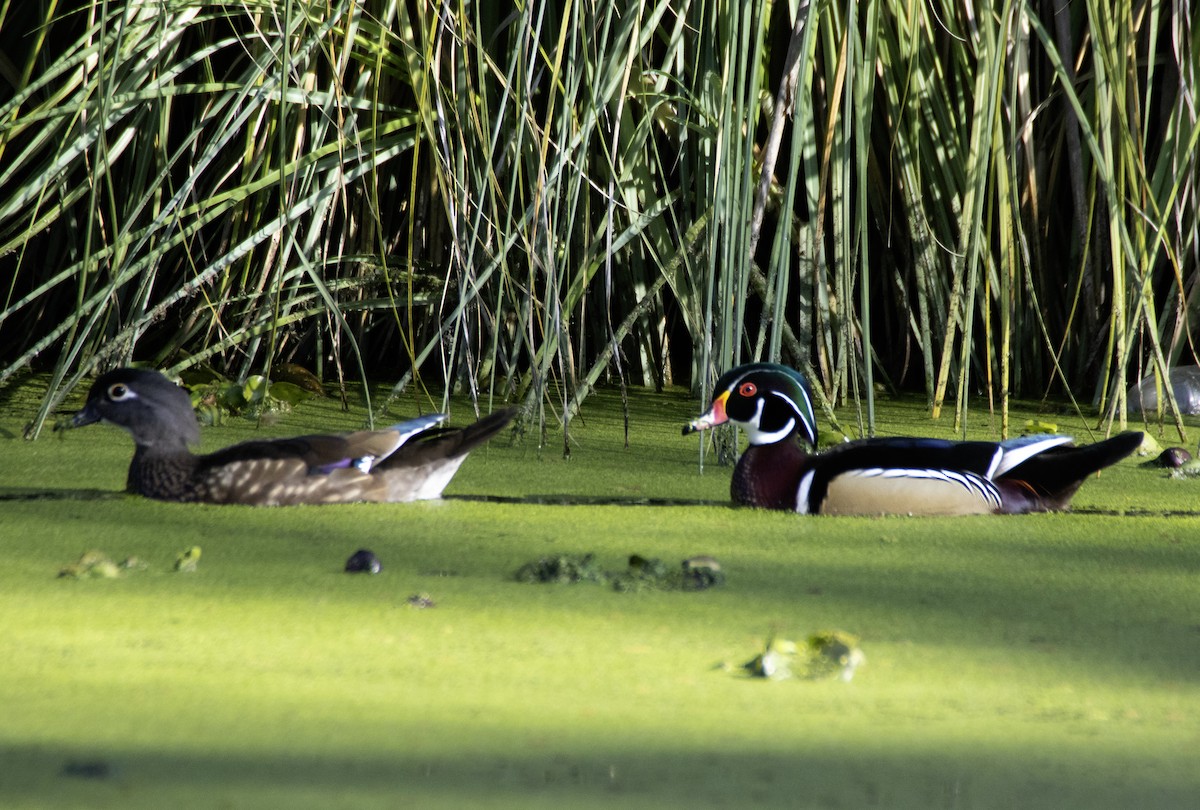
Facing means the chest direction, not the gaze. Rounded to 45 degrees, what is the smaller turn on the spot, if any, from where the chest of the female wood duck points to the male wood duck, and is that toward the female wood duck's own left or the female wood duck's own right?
approximately 180°

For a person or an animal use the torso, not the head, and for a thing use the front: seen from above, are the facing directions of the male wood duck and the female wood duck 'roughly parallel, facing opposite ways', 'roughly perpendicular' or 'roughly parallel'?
roughly parallel

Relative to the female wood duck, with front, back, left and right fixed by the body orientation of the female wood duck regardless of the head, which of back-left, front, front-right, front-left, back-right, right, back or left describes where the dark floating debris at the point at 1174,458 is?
back

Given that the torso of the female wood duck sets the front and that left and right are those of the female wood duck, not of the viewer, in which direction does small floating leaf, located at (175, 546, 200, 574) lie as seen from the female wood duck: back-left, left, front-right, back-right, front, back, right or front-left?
left

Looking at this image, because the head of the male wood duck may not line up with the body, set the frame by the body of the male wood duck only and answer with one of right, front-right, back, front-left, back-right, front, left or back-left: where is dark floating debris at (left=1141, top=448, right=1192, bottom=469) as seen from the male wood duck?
back-right

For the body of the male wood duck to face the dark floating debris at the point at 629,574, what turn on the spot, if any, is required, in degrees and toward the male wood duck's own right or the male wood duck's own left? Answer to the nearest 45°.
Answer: approximately 45° to the male wood duck's own left

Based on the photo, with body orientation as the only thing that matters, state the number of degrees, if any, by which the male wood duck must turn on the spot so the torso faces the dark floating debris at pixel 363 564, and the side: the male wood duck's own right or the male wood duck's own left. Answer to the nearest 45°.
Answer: approximately 45° to the male wood duck's own left

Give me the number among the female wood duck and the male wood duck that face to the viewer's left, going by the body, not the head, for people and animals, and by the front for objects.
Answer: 2

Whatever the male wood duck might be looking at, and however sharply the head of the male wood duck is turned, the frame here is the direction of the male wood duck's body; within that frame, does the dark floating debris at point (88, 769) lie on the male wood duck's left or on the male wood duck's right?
on the male wood duck's left

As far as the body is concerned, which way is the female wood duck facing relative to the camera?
to the viewer's left

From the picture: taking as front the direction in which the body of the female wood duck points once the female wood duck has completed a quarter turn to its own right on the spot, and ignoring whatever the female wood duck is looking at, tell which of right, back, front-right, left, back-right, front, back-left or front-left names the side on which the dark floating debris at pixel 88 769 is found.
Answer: back

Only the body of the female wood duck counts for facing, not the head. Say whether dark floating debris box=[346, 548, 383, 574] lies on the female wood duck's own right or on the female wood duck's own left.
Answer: on the female wood duck's own left

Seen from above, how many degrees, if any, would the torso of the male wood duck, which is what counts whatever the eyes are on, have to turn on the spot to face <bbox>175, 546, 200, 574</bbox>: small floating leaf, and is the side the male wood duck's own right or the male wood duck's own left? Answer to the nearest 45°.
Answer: approximately 45° to the male wood duck's own left

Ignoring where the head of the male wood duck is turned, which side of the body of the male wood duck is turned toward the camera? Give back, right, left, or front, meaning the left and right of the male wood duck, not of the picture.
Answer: left
